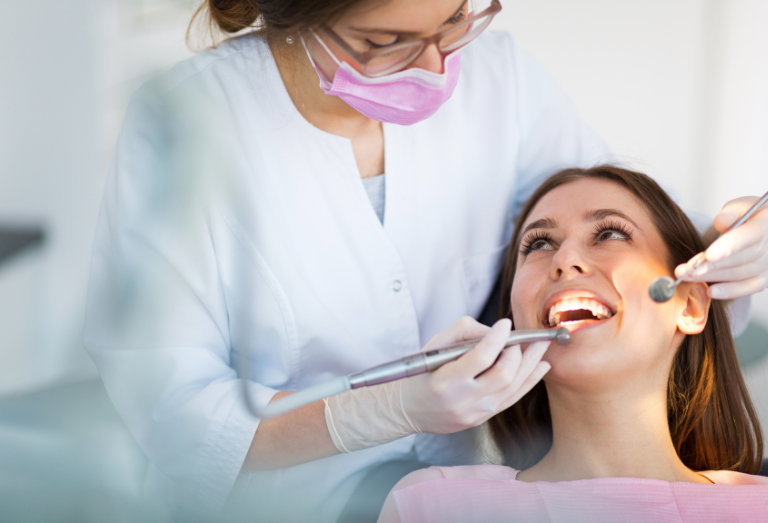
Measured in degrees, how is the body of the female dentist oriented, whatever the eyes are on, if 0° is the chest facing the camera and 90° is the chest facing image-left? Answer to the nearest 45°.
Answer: approximately 315°
